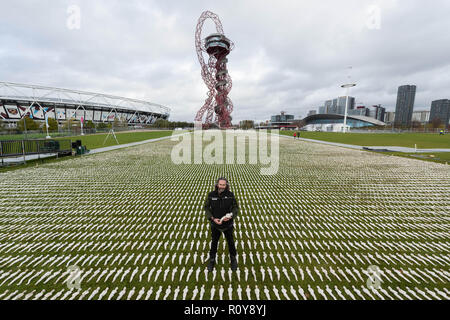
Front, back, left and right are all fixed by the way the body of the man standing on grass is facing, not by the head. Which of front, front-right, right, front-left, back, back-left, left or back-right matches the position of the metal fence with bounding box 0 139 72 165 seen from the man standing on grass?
back-right
